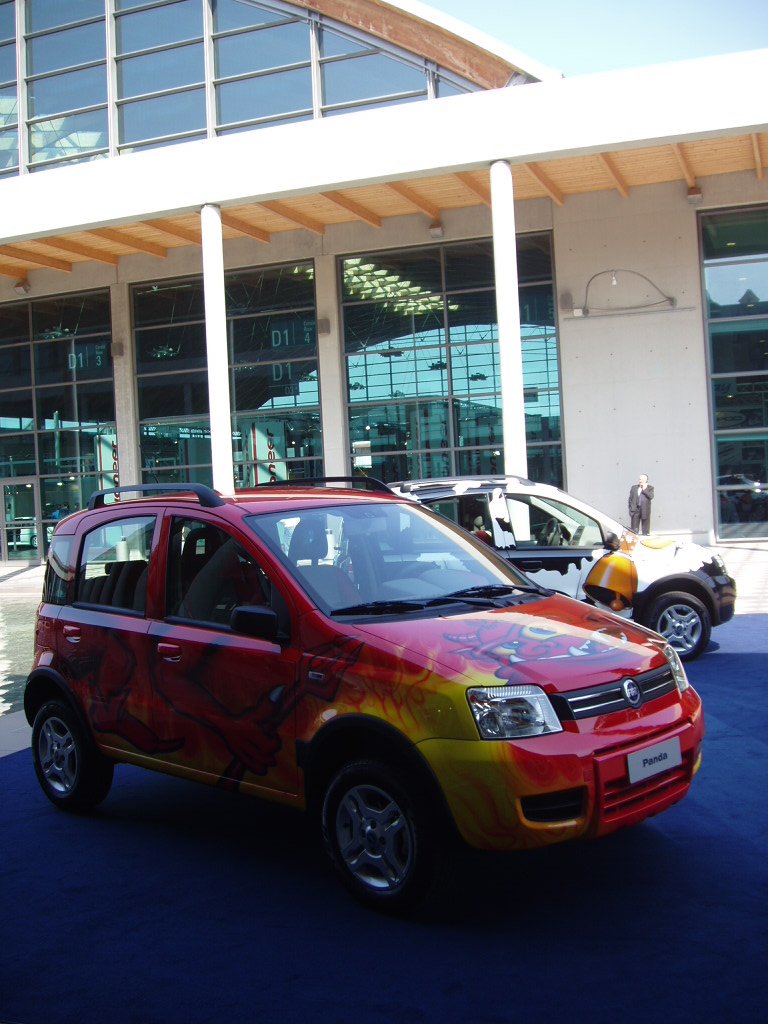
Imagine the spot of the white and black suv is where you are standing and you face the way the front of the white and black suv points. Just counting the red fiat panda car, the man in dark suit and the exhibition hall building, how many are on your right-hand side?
1

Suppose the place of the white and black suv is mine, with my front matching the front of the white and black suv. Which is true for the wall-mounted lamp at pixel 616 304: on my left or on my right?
on my left

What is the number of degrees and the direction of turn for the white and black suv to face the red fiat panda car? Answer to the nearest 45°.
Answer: approximately 90° to its right

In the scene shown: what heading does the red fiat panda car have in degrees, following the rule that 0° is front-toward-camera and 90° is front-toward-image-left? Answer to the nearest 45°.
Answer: approximately 315°

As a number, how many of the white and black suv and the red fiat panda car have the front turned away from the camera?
0

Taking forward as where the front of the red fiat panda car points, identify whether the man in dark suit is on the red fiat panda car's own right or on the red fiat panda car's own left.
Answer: on the red fiat panda car's own left

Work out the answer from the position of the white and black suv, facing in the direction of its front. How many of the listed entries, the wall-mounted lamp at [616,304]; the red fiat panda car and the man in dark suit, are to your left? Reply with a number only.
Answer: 2

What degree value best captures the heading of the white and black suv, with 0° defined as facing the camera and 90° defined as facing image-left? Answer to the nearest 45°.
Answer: approximately 270°

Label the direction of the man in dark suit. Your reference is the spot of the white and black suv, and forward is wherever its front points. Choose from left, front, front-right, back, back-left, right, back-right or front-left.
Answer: left

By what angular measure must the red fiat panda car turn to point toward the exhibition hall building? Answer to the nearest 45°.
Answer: approximately 135° to its left
